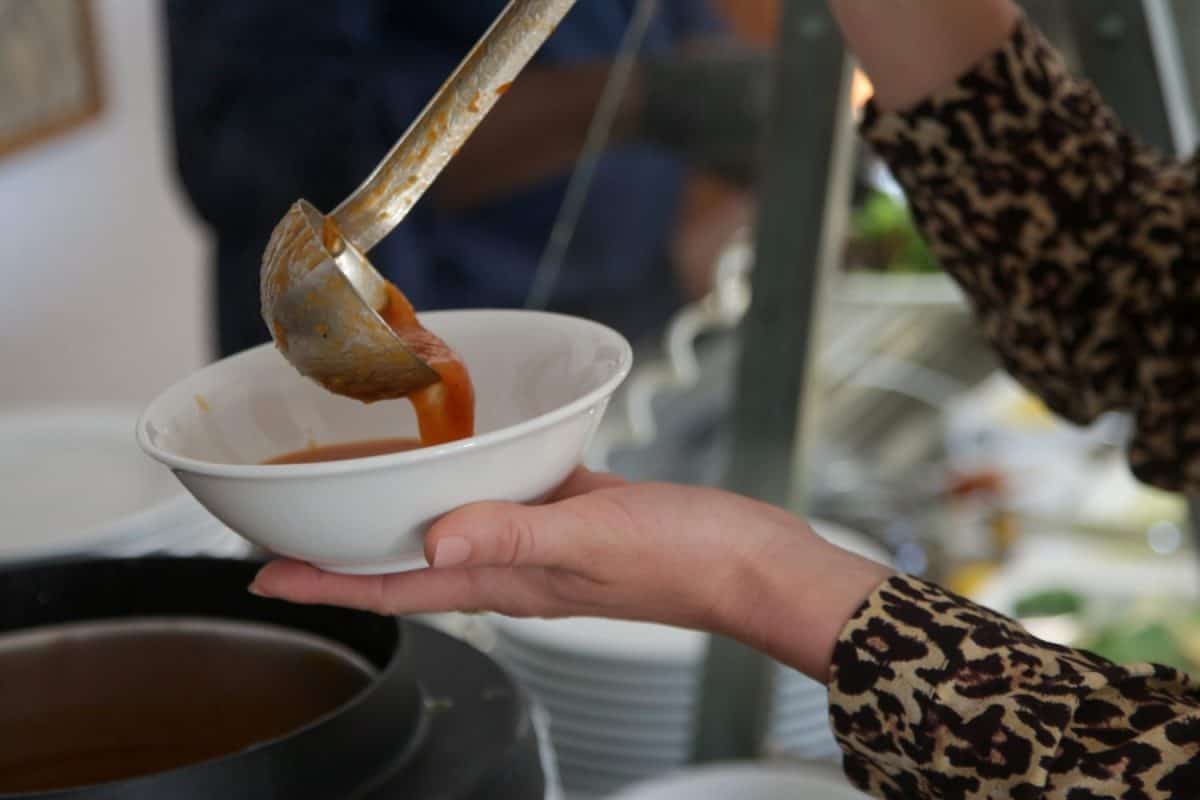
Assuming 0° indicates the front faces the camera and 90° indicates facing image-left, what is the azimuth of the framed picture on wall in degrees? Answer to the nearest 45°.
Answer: approximately 315°

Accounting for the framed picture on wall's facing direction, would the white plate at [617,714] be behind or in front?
in front

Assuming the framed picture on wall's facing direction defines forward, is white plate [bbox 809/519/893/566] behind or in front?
in front

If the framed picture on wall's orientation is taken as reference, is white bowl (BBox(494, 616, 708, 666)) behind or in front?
in front
